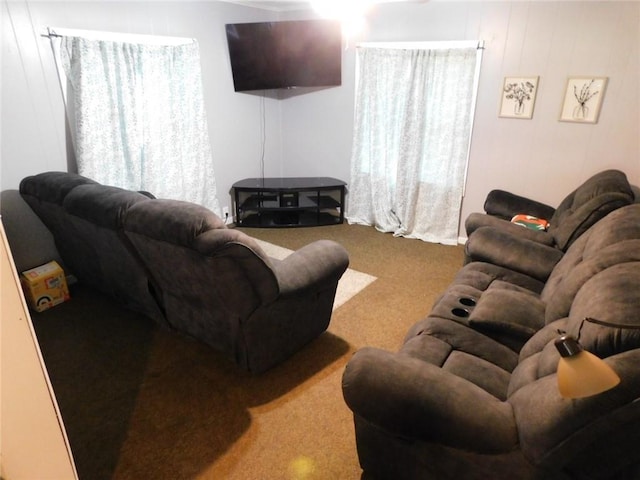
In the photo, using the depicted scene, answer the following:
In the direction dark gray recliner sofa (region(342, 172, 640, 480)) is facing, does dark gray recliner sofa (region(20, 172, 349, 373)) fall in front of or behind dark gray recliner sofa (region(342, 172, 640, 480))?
in front

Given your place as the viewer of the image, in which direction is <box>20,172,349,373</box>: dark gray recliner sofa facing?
facing away from the viewer and to the right of the viewer

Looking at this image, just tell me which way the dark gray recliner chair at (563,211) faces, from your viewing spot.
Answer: facing to the left of the viewer

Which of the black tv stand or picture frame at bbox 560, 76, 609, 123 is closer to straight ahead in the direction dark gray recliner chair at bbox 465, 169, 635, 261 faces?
the black tv stand

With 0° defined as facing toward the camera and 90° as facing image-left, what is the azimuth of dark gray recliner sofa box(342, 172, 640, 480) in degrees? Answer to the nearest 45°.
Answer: approximately 90°

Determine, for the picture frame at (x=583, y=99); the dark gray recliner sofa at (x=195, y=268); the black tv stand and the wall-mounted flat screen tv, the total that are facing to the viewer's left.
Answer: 0

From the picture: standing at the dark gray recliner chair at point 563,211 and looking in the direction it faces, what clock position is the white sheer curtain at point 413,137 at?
The white sheer curtain is roughly at 1 o'clock from the dark gray recliner chair.

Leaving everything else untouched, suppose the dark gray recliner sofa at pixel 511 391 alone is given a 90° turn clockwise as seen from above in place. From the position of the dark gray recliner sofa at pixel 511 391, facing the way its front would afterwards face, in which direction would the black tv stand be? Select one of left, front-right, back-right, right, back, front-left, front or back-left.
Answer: front-left

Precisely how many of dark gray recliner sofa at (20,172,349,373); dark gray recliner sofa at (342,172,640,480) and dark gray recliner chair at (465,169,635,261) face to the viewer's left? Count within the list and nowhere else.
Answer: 2

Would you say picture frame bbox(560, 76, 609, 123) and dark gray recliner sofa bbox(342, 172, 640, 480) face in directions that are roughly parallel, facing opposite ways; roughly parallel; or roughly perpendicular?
roughly perpendicular

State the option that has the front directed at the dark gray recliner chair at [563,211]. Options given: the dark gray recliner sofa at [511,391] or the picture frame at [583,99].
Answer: the picture frame

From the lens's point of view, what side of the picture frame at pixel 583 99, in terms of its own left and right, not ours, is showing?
front

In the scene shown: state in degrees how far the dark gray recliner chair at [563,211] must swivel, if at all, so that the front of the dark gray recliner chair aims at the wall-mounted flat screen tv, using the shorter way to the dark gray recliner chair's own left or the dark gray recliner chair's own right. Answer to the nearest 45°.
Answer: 0° — it already faces it

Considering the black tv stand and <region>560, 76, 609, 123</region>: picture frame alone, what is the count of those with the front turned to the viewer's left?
0

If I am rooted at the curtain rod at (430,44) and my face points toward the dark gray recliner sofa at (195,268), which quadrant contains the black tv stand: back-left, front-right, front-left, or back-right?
front-right
